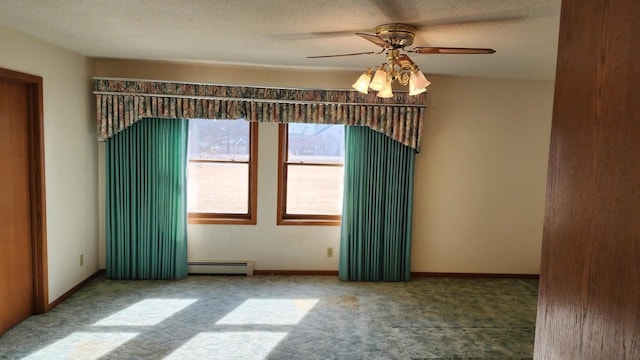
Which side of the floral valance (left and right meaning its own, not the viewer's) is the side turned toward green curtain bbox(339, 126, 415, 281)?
left

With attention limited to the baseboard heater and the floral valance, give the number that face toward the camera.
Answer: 2

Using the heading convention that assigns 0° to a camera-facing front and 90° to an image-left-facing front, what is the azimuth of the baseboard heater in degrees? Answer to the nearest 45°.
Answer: approximately 0°

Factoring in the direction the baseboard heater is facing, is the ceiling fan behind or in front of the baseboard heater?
in front

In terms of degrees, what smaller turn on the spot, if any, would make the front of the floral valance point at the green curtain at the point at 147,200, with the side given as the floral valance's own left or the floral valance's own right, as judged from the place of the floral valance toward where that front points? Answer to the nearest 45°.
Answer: approximately 90° to the floral valance's own right

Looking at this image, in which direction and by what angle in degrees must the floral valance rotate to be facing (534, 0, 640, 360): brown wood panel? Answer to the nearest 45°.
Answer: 0° — it already faces it

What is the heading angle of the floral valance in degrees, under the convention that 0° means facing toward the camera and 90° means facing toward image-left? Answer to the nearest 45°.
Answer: approximately 0°
